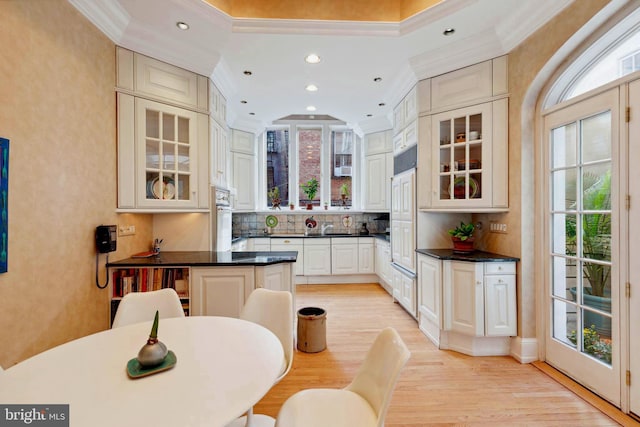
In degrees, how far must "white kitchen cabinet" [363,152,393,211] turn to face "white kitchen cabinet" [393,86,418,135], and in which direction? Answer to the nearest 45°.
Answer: approximately 45° to its left

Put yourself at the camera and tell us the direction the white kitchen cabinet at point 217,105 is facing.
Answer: facing to the right of the viewer

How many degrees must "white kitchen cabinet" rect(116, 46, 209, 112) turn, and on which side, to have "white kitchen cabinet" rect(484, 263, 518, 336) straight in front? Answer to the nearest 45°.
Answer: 0° — it already faces it

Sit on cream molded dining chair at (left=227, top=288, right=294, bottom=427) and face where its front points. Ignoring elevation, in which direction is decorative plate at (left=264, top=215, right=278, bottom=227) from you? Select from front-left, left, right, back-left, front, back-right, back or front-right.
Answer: back-right

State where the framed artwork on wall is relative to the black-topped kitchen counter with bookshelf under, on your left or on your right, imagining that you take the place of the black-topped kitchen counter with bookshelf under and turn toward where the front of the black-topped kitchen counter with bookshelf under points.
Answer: on your right

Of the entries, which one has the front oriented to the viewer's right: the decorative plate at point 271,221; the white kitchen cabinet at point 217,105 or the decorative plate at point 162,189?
the white kitchen cabinet

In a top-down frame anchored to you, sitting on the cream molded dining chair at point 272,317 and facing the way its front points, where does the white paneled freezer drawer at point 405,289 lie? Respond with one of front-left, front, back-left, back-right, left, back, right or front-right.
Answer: back

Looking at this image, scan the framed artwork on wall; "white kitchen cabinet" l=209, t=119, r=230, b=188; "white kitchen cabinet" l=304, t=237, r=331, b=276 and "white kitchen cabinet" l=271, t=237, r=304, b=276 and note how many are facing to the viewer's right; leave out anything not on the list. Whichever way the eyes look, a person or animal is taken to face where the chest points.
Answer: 2

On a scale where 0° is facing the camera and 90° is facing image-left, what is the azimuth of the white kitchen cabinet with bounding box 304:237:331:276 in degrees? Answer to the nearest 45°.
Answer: approximately 0°
